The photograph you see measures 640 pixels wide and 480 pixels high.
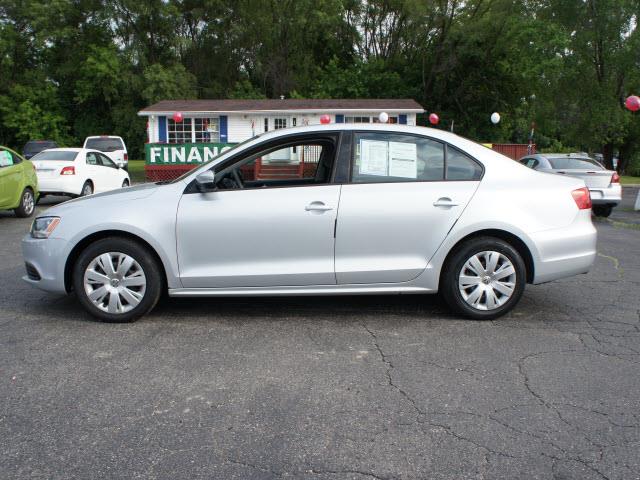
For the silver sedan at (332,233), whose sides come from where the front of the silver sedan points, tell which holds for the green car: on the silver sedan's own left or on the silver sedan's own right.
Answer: on the silver sedan's own right

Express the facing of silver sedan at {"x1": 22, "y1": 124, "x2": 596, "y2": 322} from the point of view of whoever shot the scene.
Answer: facing to the left of the viewer

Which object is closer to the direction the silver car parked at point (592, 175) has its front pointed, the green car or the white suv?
the white suv

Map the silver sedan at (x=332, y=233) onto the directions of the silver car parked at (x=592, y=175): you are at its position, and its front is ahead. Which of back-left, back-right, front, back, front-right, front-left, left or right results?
back-left

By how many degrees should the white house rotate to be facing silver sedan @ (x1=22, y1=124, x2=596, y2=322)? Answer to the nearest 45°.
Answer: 0° — it already faces it

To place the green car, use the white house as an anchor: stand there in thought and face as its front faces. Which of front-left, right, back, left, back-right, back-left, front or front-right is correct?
front

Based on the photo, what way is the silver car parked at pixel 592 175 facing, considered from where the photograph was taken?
facing away from the viewer and to the left of the viewer

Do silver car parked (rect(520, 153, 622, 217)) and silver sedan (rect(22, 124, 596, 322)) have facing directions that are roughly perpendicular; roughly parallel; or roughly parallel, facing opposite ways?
roughly perpendicular

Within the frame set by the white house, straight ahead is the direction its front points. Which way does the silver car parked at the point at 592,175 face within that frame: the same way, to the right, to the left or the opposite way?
the opposite way

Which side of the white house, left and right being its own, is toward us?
front

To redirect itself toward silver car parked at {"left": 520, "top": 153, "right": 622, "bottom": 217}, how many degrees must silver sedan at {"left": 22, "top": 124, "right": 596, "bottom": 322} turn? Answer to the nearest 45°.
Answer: approximately 135° to its right

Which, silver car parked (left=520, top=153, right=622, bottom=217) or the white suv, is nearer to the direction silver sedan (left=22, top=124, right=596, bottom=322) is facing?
the white suv

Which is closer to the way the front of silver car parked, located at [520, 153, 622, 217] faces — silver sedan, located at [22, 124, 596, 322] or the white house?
the white house

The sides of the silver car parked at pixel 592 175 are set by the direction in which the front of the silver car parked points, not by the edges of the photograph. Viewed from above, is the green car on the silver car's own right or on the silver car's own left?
on the silver car's own left

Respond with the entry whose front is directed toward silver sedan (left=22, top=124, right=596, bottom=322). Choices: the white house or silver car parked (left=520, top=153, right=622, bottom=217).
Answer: the white house
